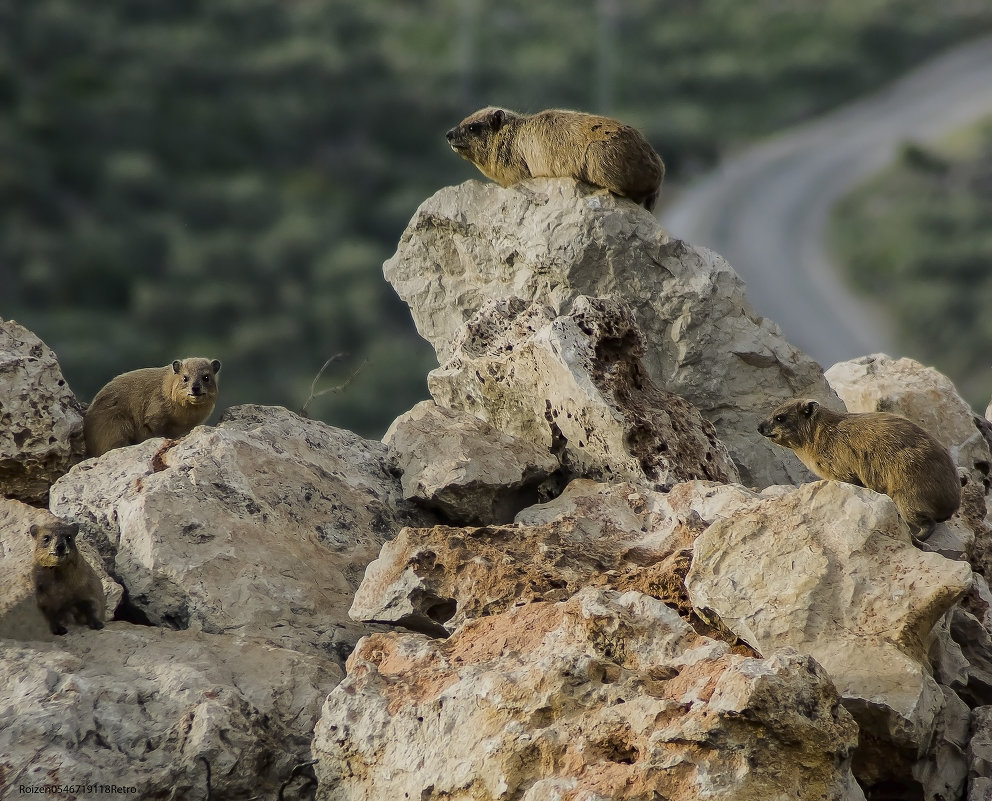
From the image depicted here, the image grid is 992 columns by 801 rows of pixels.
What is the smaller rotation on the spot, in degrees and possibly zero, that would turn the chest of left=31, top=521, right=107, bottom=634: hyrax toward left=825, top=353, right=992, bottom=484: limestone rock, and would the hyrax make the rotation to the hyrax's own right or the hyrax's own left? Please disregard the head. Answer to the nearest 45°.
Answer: approximately 90° to the hyrax's own left

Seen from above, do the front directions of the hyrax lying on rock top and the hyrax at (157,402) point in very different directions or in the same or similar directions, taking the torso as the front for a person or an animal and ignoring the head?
very different directions

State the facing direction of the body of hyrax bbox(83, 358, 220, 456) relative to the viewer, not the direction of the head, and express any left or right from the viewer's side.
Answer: facing the viewer and to the right of the viewer

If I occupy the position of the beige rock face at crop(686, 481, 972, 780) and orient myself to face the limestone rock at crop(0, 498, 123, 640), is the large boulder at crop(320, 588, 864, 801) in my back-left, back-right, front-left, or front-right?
front-left

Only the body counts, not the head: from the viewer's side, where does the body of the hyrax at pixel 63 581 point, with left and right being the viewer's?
facing the viewer

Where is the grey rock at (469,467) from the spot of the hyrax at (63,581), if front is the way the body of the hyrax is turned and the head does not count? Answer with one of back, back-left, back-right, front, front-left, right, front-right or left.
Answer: left

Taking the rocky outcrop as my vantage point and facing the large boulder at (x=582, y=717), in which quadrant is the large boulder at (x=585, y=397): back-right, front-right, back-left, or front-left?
front-left

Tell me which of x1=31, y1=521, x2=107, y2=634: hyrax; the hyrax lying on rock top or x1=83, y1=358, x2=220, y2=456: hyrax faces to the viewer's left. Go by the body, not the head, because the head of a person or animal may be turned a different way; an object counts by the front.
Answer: the hyrax lying on rock top

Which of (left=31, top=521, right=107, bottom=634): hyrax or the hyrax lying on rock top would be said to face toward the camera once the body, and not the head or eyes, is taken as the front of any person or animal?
the hyrax

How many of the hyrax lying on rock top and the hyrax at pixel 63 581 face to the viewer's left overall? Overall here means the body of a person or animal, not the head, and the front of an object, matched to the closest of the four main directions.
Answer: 1

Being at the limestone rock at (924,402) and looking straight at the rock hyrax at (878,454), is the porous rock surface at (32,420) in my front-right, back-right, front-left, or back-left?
front-right

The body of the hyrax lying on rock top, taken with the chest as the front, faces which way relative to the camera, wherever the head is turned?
to the viewer's left

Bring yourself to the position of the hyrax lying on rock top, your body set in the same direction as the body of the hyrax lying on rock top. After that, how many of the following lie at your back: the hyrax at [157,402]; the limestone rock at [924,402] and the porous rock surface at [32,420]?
1
